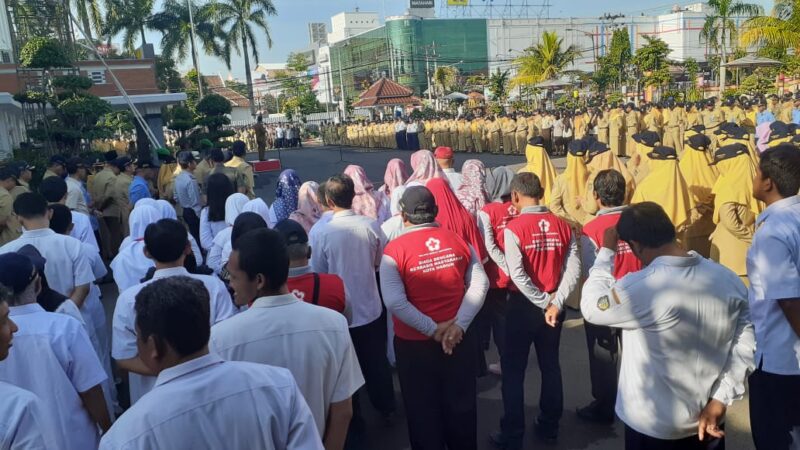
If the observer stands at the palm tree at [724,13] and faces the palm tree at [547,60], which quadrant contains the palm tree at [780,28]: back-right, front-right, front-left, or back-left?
back-left

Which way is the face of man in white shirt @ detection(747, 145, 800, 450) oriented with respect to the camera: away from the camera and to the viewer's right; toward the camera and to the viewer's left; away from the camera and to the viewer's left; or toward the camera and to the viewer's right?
away from the camera and to the viewer's left

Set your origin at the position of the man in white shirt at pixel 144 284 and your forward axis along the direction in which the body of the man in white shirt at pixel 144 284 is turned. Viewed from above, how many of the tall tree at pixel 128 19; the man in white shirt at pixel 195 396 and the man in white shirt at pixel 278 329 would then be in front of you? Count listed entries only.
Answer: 1

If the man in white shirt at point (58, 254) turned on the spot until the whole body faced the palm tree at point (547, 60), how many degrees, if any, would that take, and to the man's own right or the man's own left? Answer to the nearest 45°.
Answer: approximately 45° to the man's own right

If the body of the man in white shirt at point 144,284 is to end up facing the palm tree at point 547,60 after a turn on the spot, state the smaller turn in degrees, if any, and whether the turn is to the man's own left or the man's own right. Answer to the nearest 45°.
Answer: approximately 45° to the man's own right

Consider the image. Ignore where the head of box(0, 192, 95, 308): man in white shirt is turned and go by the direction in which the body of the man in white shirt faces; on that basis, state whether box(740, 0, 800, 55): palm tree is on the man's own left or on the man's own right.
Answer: on the man's own right

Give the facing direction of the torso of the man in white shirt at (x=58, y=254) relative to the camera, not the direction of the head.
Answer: away from the camera

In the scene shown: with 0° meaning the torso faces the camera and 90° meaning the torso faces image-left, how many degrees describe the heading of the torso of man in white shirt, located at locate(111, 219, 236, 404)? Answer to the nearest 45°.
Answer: approximately 180°

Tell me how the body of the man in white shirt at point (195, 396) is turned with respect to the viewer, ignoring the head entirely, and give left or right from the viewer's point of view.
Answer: facing away from the viewer and to the left of the viewer

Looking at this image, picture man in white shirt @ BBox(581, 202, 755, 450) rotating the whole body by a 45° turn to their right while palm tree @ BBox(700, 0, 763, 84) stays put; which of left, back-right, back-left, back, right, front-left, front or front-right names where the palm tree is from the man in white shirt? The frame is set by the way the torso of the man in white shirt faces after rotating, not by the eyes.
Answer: front

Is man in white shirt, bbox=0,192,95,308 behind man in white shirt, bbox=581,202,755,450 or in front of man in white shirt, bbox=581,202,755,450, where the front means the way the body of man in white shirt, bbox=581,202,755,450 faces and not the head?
in front

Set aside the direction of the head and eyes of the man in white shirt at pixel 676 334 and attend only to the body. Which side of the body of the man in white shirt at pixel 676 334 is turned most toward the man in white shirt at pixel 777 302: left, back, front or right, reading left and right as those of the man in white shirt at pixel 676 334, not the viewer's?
right

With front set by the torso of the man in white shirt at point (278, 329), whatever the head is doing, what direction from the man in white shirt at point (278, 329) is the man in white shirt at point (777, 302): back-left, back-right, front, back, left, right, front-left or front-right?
back-right

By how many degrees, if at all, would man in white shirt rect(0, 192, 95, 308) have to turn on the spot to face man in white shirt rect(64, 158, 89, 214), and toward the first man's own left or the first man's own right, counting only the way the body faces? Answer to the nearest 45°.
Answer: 0° — they already face them

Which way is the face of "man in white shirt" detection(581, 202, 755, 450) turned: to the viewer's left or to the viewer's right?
to the viewer's left

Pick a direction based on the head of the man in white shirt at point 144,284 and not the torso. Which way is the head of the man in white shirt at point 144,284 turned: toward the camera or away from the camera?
away from the camera
